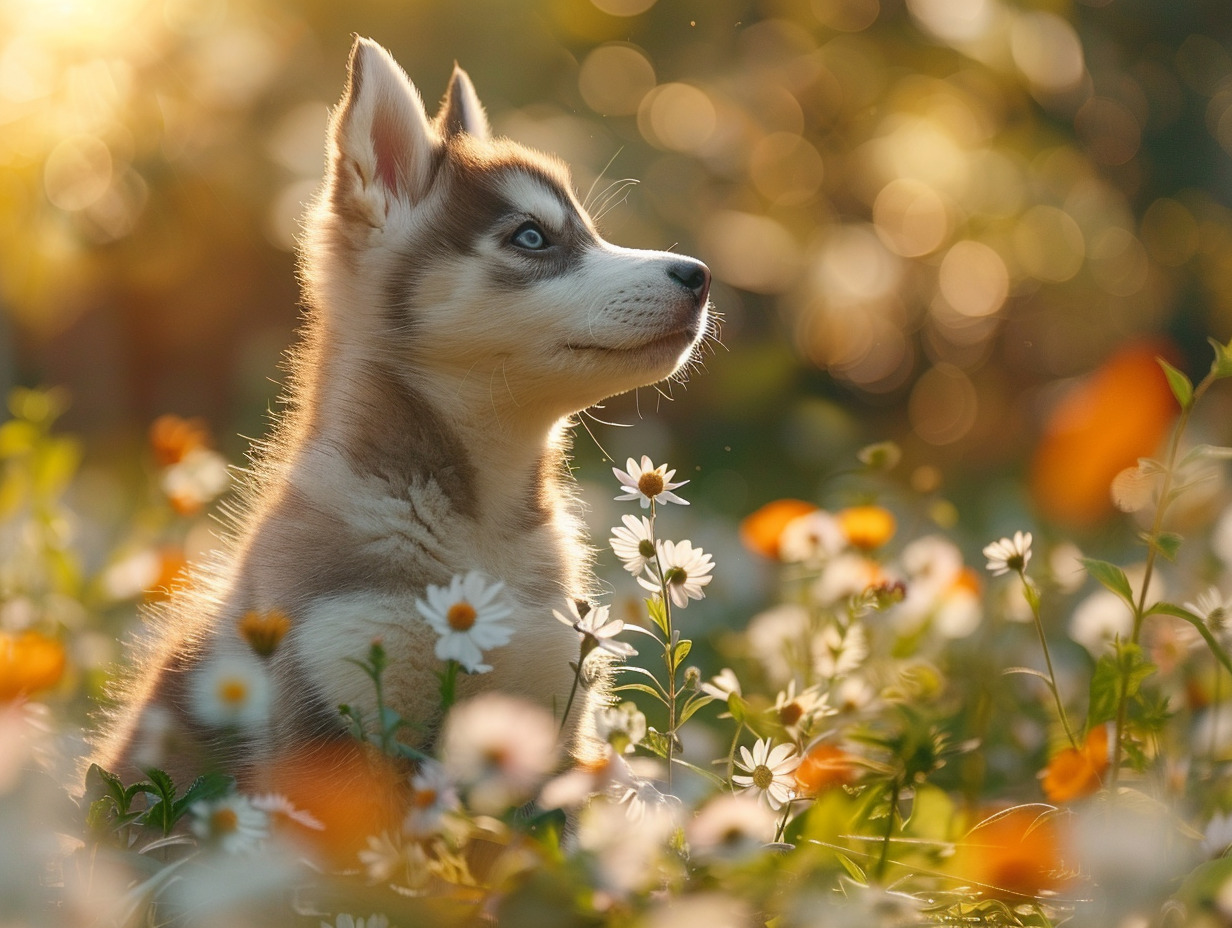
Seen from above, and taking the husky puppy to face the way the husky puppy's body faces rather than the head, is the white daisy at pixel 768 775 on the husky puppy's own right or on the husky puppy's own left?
on the husky puppy's own right

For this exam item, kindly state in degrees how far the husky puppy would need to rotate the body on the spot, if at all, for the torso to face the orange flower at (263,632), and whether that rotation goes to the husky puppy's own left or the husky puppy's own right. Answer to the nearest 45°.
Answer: approximately 90° to the husky puppy's own right

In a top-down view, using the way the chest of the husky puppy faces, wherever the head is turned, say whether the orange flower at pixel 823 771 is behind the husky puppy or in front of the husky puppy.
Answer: in front

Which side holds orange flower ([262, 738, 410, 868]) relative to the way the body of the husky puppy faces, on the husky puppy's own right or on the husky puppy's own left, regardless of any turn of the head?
on the husky puppy's own right

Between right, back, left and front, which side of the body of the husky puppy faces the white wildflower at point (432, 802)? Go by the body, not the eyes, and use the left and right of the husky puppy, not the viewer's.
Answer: right

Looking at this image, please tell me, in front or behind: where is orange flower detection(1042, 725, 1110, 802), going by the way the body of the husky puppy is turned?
in front

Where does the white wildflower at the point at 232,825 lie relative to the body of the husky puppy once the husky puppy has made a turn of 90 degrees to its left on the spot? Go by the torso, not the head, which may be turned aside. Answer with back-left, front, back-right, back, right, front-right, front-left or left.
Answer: back

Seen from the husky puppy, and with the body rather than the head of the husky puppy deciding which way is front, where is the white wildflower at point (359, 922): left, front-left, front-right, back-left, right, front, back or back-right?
right

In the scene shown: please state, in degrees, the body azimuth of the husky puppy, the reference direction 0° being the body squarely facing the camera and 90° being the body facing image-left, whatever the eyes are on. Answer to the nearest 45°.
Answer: approximately 270°
